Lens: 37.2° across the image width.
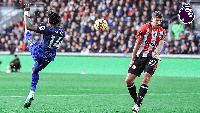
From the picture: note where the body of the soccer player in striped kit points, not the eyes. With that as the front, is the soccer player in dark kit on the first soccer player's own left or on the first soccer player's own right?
on the first soccer player's own right

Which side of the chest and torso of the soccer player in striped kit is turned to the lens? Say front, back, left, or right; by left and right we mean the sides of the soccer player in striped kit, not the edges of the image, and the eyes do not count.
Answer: front

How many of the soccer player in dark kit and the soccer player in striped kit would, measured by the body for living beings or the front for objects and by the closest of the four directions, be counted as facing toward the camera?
1

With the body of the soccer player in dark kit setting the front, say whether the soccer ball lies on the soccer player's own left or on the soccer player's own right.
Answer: on the soccer player's own right

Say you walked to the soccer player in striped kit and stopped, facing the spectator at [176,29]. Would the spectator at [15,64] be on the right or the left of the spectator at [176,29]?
left

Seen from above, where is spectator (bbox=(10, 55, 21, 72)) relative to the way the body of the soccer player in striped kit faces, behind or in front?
behind

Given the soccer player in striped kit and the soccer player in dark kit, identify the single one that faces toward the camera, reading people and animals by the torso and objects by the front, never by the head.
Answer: the soccer player in striped kit
